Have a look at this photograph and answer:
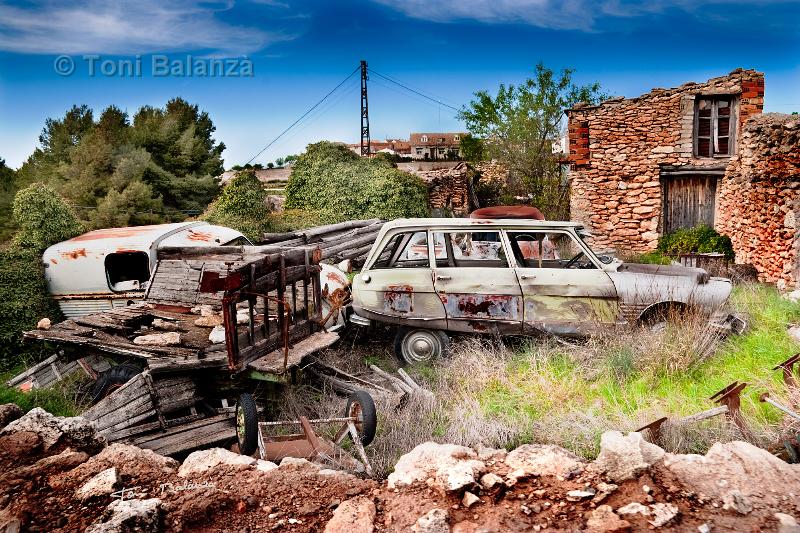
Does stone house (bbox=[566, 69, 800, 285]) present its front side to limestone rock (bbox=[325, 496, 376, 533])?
yes

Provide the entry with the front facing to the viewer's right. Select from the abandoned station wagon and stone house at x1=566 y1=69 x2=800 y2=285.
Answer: the abandoned station wagon

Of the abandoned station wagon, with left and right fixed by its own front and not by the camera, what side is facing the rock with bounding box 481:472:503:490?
right

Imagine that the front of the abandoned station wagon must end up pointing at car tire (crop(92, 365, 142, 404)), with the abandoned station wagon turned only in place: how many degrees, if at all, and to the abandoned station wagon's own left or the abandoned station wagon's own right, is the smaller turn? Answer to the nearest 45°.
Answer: approximately 135° to the abandoned station wagon's own right

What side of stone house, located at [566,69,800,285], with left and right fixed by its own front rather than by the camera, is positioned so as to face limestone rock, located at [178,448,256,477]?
front

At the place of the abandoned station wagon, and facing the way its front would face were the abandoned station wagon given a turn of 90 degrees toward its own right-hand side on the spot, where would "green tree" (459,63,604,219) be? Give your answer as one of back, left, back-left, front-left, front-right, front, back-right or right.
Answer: back

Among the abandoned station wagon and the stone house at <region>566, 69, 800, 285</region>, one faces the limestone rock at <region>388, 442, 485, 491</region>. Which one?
the stone house

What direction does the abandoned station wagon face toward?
to the viewer's right

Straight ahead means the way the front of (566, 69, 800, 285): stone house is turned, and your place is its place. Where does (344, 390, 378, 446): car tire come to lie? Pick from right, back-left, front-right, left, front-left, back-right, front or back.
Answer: front

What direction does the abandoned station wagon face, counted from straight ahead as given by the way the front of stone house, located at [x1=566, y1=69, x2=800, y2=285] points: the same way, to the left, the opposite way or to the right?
to the left

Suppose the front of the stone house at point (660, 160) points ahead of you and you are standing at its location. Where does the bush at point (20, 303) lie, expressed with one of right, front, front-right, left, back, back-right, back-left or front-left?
front-right

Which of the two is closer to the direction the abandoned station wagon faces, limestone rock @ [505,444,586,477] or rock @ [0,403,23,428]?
the limestone rock

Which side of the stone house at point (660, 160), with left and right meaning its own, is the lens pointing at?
front

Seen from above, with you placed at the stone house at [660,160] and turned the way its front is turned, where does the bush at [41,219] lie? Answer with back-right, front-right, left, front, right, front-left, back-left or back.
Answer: front-right

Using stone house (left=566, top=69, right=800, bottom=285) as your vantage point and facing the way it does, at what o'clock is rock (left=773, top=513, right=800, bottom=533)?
The rock is roughly at 12 o'clock from the stone house.
